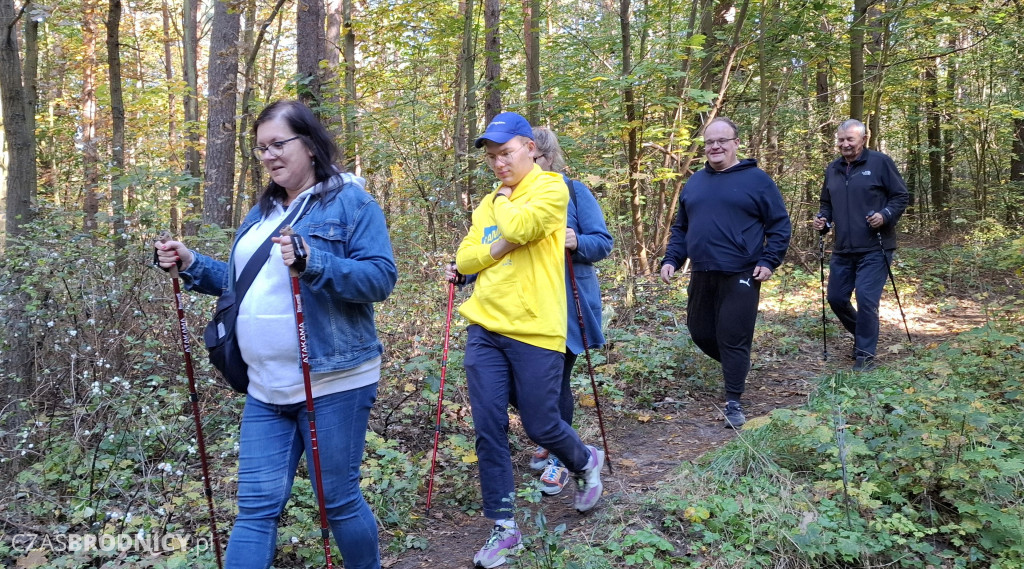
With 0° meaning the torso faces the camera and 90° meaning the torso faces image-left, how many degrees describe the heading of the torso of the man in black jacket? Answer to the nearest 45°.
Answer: approximately 45°

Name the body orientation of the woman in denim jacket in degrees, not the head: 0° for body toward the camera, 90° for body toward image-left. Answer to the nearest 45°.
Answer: approximately 45°

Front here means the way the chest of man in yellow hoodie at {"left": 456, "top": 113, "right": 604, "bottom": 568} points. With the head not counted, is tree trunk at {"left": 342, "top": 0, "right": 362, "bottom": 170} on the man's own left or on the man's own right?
on the man's own right

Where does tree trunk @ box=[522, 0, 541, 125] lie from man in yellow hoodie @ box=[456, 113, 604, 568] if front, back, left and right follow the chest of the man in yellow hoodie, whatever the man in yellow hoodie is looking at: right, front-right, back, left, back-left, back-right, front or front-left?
back-right

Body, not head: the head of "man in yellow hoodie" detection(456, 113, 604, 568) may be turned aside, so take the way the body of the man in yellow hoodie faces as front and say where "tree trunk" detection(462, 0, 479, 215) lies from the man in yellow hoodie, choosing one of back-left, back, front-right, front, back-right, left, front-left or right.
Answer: back-right

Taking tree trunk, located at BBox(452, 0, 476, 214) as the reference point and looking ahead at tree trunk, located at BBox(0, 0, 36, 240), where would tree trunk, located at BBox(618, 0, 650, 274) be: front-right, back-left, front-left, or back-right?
back-left
